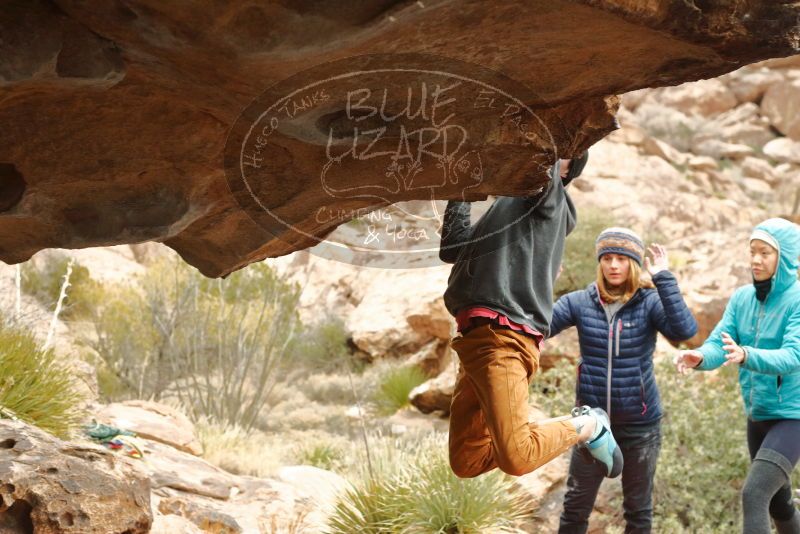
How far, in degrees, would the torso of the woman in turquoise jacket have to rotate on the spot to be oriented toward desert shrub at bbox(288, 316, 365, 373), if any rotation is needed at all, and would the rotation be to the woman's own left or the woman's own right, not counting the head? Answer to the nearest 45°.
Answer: approximately 90° to the woman's own right

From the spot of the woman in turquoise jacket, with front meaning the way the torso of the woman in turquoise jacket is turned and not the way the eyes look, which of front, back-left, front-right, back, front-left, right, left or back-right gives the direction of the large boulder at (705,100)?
back-right

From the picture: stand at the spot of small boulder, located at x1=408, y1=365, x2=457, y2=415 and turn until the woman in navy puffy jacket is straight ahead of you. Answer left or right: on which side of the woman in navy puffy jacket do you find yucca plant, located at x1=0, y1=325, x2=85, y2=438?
right

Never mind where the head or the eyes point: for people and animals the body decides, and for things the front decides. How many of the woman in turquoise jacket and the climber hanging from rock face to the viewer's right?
0

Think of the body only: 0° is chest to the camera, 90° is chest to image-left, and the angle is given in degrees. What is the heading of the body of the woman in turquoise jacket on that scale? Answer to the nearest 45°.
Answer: approximately 45°

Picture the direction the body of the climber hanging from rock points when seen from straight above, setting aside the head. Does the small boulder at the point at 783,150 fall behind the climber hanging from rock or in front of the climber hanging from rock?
behind

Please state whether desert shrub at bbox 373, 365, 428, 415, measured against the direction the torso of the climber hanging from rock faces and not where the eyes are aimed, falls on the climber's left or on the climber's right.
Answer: on the climber's right

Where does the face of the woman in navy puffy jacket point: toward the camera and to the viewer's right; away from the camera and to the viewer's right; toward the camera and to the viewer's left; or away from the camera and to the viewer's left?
toward the camera and to the viewer's left

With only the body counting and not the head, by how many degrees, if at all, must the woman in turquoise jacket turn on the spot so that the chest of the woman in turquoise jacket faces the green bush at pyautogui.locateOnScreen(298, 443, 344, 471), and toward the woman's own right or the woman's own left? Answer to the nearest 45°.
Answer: approximately 90° to the woman's own right

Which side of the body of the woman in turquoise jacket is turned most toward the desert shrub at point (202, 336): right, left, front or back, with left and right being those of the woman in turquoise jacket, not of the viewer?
right

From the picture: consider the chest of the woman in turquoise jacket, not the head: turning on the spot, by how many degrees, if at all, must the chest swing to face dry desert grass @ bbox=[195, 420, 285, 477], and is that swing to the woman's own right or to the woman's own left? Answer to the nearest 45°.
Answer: approximately 90° to the woman's own right
